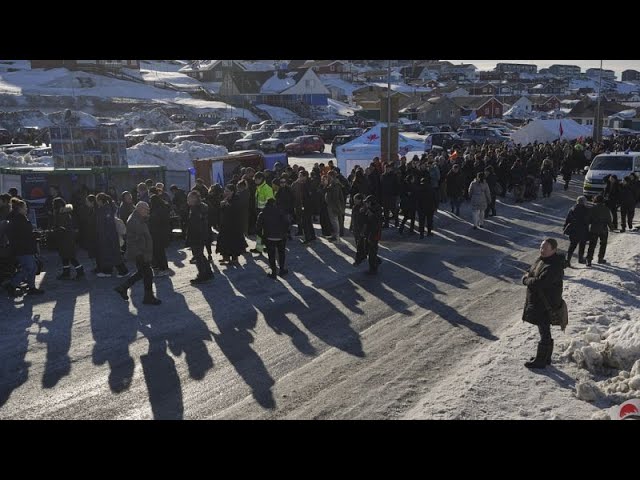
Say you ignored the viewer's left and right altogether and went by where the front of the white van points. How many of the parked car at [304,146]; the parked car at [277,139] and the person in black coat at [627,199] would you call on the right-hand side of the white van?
2

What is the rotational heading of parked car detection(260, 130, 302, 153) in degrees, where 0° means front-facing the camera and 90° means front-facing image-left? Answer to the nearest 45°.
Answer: approximately 45°

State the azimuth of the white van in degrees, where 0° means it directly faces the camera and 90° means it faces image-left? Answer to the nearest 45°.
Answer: approximately 45°

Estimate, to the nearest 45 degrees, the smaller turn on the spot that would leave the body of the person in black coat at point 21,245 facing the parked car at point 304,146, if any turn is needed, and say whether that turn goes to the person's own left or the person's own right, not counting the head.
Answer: approximately 45° to the person's own left

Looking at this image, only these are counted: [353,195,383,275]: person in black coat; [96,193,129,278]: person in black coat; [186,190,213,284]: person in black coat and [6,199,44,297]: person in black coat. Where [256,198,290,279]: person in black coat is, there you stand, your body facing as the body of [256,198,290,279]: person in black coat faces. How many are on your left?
3

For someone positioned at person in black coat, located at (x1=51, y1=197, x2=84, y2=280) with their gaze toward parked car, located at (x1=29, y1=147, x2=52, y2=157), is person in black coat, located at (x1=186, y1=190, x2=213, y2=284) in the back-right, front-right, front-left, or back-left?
back-right

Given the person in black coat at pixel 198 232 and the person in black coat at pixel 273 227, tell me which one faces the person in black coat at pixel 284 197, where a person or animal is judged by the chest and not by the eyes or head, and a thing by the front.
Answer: the person in black coat at pixel 273 227

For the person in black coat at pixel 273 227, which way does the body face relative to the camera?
away from the camera

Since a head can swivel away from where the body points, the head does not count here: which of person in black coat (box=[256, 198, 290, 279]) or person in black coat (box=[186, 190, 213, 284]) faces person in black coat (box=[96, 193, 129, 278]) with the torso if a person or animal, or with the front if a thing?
person in black coat (box=[186, 190, 213, 284])

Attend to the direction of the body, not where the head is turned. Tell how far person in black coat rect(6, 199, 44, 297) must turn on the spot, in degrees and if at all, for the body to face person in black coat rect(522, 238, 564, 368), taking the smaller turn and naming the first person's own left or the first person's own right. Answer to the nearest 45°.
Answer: approximately 45° to the first person's own right
